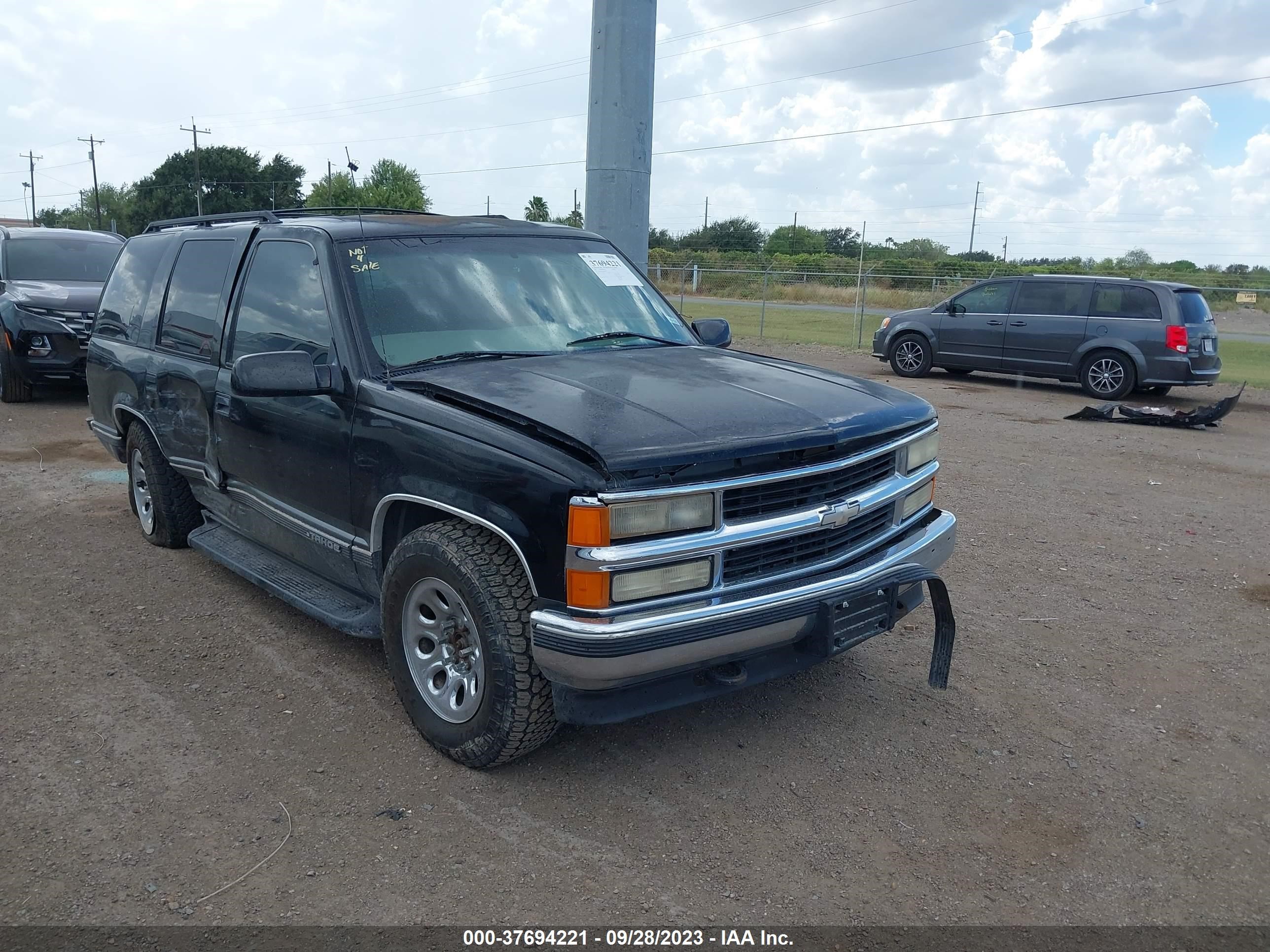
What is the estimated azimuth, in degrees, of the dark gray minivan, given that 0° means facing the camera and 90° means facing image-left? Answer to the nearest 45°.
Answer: approximately 135°

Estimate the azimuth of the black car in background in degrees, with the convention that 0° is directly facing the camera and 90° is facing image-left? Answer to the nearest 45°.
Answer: approximately 315°

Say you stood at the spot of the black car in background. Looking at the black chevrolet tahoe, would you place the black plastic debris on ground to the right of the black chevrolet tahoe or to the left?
left

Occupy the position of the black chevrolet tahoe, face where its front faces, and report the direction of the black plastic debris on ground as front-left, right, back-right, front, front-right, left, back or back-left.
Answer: left

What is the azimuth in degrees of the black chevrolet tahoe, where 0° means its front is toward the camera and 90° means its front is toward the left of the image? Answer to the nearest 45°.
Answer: approximately 315°

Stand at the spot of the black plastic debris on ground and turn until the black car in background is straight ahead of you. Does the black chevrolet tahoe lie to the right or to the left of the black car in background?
left

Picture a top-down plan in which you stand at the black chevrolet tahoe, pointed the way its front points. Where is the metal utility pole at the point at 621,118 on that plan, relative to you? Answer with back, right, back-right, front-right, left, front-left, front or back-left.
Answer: back-left

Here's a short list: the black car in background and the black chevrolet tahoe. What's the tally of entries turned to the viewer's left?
0
